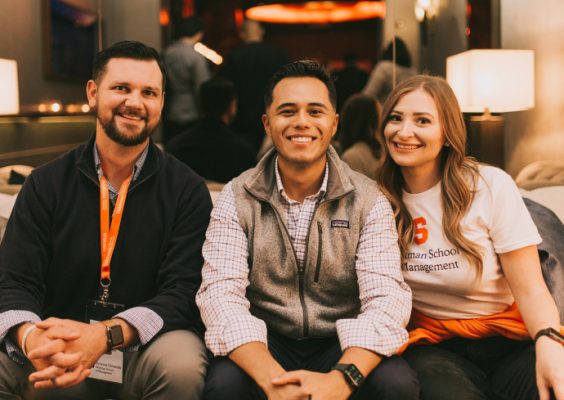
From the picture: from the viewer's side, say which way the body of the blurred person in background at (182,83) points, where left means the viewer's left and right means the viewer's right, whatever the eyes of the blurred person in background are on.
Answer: facing away from the viewer and to the right of the viewer

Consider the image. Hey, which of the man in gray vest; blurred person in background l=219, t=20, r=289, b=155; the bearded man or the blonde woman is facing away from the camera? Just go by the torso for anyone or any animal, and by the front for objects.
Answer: the blurred person in background

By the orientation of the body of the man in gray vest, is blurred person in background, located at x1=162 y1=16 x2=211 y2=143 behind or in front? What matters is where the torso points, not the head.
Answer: behind

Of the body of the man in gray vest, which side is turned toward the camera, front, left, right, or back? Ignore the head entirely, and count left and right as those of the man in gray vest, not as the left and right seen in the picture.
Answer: front

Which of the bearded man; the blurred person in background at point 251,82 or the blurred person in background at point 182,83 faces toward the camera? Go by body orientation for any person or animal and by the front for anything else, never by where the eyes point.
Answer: the bearded man

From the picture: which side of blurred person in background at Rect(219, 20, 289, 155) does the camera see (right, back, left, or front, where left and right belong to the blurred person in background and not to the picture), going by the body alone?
back

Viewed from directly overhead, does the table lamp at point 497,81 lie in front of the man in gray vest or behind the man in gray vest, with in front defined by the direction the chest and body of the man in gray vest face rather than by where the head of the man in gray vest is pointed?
behind

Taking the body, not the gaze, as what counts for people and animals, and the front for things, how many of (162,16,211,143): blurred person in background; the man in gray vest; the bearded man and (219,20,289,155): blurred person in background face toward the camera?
2

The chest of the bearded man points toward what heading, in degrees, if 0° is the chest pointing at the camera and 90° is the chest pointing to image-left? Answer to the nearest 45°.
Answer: approximately 0°

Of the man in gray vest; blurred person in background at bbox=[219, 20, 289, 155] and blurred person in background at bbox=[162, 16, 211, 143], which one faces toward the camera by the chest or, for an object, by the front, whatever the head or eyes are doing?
the man in gray vest

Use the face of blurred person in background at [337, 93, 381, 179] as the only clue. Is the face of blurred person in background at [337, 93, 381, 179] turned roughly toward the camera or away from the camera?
away from the camera

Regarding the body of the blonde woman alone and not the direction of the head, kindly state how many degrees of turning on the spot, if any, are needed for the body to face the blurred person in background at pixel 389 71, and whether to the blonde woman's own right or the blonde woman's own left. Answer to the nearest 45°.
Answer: approximately 135° to the blonde woman's own right

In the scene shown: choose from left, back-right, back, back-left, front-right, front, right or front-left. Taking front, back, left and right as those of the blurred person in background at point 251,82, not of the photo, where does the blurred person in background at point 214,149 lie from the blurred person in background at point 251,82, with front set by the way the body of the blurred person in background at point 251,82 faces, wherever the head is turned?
back

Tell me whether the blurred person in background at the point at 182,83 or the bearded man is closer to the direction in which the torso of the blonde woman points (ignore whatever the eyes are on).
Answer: the bearded man

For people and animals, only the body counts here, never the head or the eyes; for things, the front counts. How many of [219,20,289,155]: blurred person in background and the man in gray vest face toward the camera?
1
